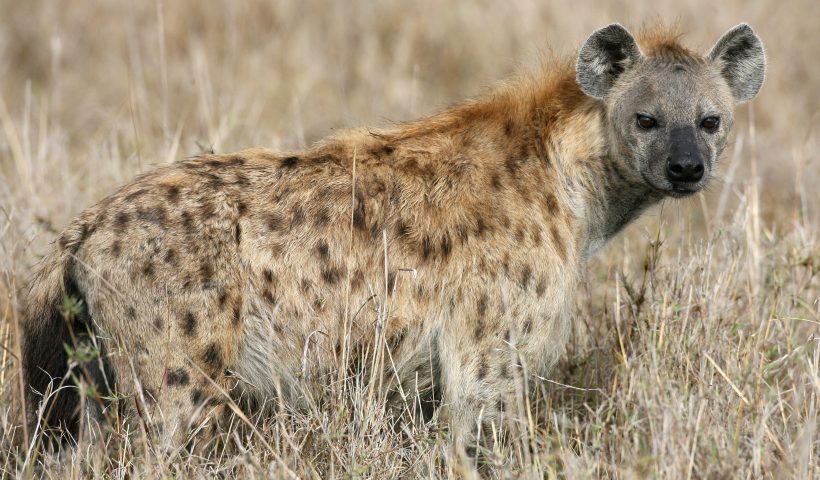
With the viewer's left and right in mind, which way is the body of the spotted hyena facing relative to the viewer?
facing to the right of the viewer
